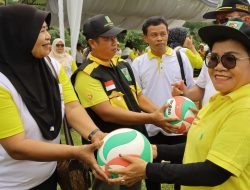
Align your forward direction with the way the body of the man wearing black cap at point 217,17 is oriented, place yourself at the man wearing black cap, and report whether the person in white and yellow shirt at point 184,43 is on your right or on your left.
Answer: on your right

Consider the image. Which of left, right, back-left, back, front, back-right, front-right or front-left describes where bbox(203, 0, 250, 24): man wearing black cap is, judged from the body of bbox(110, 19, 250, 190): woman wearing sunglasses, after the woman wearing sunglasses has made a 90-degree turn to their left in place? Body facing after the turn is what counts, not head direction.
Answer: back-left

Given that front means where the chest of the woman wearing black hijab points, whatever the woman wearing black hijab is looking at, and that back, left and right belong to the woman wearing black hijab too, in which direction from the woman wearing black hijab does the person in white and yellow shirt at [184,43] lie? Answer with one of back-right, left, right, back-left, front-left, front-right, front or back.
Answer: left

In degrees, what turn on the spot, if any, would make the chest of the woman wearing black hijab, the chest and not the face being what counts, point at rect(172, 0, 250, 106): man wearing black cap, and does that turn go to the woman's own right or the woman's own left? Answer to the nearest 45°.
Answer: approximately 90° to the woman's own left

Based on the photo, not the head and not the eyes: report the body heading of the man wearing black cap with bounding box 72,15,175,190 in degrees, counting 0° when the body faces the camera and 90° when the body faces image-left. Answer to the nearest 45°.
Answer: approximately 315°

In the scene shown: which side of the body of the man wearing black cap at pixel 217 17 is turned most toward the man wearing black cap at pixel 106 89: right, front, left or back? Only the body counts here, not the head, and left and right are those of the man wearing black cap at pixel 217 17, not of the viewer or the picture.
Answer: front

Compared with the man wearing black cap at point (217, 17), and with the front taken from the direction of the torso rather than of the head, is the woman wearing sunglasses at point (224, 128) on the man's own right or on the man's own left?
on the man's own left

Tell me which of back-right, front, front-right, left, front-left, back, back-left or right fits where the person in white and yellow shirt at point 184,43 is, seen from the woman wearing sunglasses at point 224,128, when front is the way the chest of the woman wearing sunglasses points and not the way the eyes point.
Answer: back-right

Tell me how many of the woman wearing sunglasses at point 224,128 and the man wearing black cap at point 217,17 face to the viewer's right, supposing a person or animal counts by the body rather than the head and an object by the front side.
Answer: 0

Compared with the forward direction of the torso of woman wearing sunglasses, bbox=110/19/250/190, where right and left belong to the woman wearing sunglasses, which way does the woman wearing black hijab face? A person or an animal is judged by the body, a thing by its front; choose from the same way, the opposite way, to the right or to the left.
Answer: to the left

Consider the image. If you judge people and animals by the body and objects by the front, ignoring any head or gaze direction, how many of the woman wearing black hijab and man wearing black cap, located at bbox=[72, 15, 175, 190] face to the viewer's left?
0

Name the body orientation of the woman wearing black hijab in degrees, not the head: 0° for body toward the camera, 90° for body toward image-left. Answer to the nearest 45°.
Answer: approximately 315°

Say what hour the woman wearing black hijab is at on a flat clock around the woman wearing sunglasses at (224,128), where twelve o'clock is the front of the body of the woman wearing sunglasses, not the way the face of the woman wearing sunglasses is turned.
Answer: The woman wearing black hijab is roughly at 2 o'clock from the woman wearing sunglasses.

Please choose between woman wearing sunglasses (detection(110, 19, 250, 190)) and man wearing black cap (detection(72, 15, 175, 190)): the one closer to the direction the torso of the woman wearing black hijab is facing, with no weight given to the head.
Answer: the woman wearing sunglasses

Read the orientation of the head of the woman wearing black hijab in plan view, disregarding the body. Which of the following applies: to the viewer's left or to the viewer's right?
to the viewer's right
